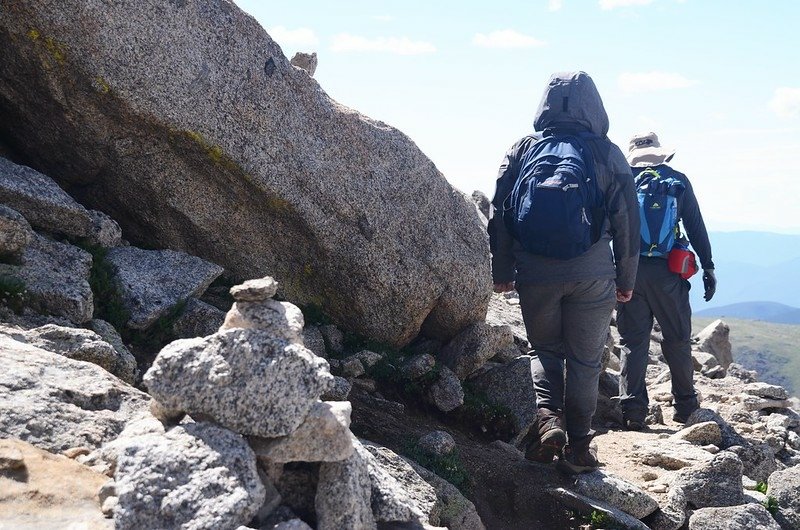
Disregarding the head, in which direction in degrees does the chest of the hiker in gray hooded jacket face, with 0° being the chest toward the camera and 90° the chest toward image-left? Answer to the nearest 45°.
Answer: approximately 180°

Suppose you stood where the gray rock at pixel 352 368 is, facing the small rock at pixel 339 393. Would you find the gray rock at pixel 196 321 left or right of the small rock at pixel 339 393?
right

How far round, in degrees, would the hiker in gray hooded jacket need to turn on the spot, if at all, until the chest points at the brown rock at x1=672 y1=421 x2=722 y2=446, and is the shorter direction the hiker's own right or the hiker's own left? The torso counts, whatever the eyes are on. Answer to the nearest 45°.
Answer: approximately 45° to the hiker's own right

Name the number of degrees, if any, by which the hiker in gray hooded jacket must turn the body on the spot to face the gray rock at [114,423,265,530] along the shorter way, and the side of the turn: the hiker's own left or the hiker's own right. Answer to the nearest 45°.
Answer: approximately 135° to the hiker's own left

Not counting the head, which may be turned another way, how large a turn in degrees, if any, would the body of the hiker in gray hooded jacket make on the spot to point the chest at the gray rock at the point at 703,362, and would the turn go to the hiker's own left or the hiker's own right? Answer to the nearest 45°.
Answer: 0° — they already face it

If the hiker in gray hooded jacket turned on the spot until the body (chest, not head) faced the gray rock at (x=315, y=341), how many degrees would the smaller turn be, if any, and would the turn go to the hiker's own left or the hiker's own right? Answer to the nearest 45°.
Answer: approximately 90° to the hiker's own left

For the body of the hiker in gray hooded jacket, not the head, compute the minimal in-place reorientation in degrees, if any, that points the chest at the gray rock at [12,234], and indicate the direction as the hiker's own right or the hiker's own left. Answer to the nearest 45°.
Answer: approximately 135° to the hiker's own left
